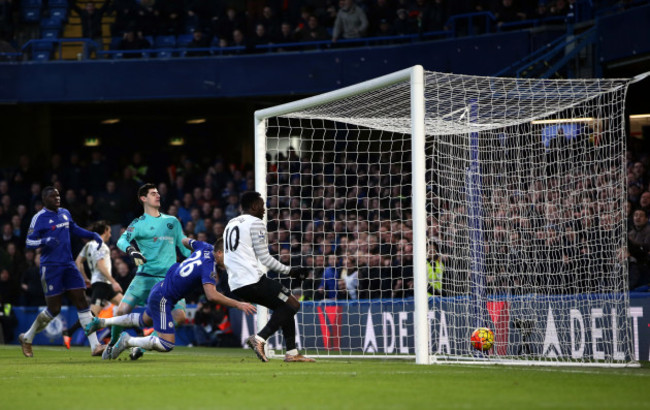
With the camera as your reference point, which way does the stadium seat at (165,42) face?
facing the viewer

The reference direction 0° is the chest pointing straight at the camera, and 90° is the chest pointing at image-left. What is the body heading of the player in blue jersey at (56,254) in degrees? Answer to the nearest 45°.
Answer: approximately 315°

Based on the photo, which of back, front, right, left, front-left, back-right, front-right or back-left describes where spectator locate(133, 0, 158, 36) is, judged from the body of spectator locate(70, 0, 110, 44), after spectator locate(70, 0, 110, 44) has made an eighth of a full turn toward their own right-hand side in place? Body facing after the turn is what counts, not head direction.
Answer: left

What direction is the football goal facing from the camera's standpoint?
to the viewer's left

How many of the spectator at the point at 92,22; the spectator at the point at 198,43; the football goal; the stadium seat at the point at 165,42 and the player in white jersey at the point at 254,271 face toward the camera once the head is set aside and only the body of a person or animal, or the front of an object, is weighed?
3

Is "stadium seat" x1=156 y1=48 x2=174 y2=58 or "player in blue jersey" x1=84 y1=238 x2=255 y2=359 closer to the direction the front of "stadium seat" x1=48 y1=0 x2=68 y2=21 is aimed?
the player in blue jersey

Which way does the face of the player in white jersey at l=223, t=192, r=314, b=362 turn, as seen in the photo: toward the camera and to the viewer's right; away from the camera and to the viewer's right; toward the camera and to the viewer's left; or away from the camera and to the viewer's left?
away from the camera and to the viewer's right

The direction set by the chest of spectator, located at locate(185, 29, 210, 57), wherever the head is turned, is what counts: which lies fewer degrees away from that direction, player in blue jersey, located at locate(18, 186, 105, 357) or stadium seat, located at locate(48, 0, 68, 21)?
the player in blue jersey

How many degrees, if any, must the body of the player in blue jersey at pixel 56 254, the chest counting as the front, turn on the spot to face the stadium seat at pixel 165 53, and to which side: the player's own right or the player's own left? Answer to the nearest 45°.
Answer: approximately 135° to the player's own left

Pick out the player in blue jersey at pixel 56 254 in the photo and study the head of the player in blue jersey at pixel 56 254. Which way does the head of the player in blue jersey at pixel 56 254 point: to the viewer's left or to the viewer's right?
to the viewer's right

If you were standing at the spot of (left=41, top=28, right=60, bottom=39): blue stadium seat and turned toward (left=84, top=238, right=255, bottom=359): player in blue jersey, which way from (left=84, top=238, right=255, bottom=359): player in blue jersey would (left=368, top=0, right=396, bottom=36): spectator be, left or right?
left

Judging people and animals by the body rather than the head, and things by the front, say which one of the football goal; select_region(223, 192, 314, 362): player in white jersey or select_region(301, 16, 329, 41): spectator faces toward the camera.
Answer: the spectator
